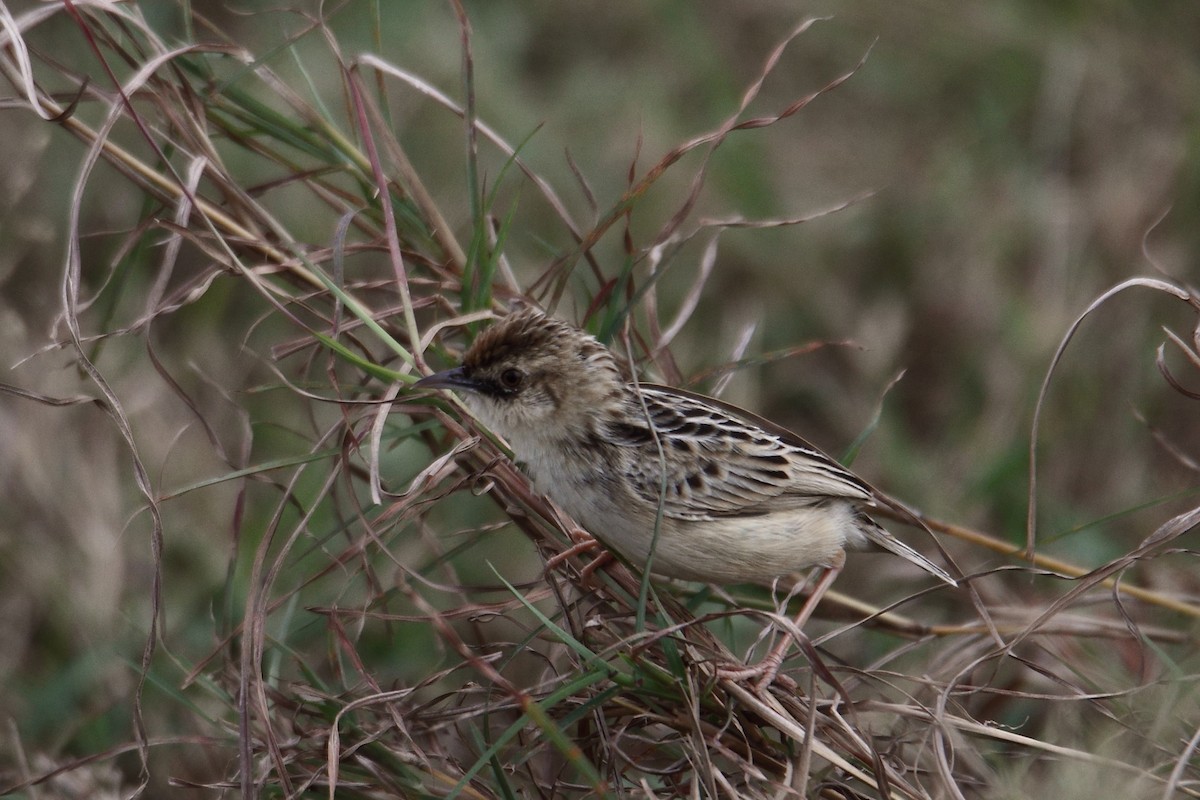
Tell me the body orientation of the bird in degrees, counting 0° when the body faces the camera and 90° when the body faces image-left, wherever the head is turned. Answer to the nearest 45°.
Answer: approximately 90°
